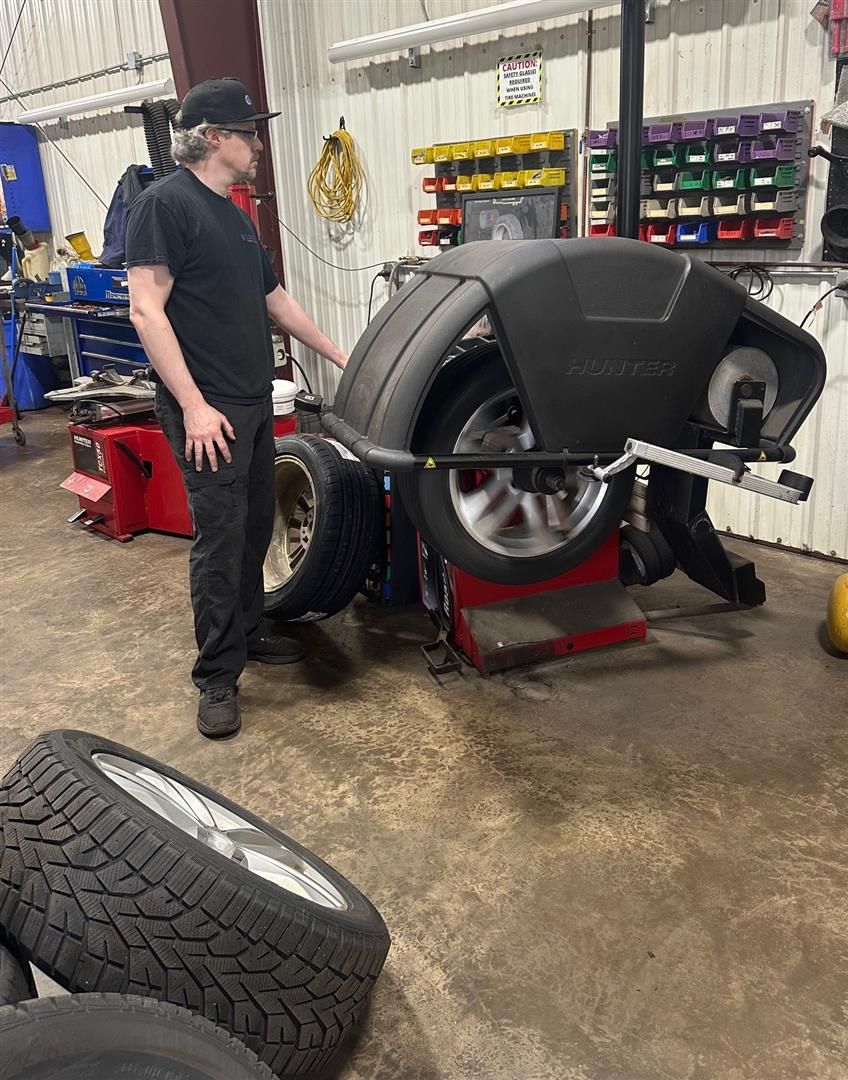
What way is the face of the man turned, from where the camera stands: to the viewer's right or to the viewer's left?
to the viewer's right

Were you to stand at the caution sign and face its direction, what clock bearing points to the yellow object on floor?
The yellow object on floor is roughly at 11 o'clock from the caution sign.

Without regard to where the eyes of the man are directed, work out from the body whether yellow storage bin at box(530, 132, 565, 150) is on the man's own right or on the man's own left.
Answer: on the man's own left

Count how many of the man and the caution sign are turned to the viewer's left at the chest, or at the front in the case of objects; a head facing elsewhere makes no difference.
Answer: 0

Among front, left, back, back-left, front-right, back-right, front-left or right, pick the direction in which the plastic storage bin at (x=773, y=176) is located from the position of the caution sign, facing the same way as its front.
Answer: front-left

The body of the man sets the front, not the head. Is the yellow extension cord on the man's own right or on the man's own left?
on the man's own left

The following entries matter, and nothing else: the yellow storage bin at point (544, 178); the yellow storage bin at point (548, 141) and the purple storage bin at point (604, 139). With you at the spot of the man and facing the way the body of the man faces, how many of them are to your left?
3

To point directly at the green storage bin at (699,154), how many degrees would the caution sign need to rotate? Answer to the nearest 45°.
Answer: approximately 45° to its left

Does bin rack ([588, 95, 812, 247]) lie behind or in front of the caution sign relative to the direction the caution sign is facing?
in front

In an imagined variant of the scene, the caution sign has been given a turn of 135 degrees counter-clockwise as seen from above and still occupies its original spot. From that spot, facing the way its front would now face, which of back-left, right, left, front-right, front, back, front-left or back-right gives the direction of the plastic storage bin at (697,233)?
right

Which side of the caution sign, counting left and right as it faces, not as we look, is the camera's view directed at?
front

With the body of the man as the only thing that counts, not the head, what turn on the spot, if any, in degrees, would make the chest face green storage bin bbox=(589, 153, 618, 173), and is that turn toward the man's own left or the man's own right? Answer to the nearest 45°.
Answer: approximately 90° to the man's own left

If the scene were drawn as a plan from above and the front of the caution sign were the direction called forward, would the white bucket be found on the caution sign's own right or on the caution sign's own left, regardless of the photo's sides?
on the caution sign's own right
